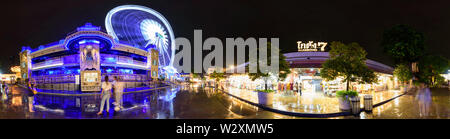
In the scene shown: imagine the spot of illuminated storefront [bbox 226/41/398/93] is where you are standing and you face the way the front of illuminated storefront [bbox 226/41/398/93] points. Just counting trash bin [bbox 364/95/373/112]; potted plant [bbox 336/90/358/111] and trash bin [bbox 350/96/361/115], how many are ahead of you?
3

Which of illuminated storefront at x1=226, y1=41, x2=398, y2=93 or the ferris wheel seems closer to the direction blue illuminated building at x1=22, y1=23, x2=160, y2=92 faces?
the illuminated storefront

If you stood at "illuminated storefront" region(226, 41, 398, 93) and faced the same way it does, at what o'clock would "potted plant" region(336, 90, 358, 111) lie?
The potted plant is roughly at 12 o'clock from the illuminated storefront.

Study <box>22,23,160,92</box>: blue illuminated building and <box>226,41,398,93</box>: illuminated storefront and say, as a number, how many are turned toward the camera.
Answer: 2

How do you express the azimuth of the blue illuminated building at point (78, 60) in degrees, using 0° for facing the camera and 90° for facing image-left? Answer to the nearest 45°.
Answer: approximately 0°

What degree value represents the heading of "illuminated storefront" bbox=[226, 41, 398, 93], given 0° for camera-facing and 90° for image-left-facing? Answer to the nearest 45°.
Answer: approximately 0°

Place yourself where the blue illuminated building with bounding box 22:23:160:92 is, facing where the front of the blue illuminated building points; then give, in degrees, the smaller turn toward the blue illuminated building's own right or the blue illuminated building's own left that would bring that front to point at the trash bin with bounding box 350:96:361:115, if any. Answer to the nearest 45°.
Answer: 0° — it already faces it

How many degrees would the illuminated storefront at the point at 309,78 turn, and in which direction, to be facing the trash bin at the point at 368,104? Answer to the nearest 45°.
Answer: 0° — it already faces it

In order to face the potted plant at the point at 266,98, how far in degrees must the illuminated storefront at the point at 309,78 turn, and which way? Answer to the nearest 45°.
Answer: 0° — it already faces it
